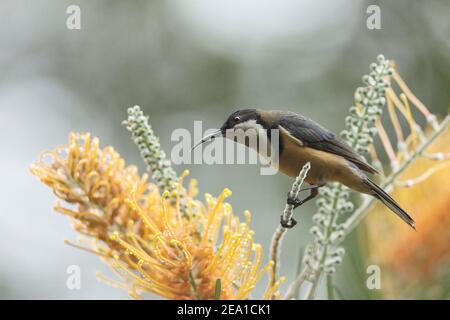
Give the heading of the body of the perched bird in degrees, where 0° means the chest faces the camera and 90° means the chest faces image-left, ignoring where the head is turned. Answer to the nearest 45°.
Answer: approximately 90°

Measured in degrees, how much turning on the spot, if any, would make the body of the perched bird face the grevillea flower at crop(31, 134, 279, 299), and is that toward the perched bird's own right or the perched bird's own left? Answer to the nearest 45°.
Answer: approximately 45° to the perched bird's own left

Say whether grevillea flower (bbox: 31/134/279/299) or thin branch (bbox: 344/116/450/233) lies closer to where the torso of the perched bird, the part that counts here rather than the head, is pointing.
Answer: the grevillea flower
